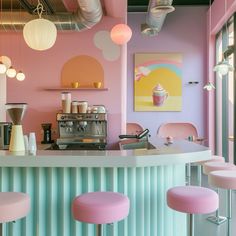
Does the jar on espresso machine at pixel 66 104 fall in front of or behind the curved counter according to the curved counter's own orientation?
behind

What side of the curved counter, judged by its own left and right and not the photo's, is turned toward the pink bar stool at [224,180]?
left

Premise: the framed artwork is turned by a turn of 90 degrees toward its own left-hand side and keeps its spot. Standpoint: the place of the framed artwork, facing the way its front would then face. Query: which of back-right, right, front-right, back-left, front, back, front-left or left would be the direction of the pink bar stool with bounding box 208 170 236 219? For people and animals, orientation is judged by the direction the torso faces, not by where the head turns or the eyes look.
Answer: right

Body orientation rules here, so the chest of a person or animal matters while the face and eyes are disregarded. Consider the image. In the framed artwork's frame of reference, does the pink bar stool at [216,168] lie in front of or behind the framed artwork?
in front

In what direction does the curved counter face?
toward the camera

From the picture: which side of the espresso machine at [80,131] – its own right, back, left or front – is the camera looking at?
front

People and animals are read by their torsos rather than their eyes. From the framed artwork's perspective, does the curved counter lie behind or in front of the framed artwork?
in front

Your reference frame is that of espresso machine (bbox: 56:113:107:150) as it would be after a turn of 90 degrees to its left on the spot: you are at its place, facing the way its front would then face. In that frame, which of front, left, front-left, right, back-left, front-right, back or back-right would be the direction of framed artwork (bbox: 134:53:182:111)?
front-left

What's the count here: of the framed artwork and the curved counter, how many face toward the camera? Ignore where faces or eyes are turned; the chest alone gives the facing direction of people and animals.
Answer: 2

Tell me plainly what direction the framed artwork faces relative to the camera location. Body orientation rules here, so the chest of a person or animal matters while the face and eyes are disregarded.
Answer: facing the viewer
